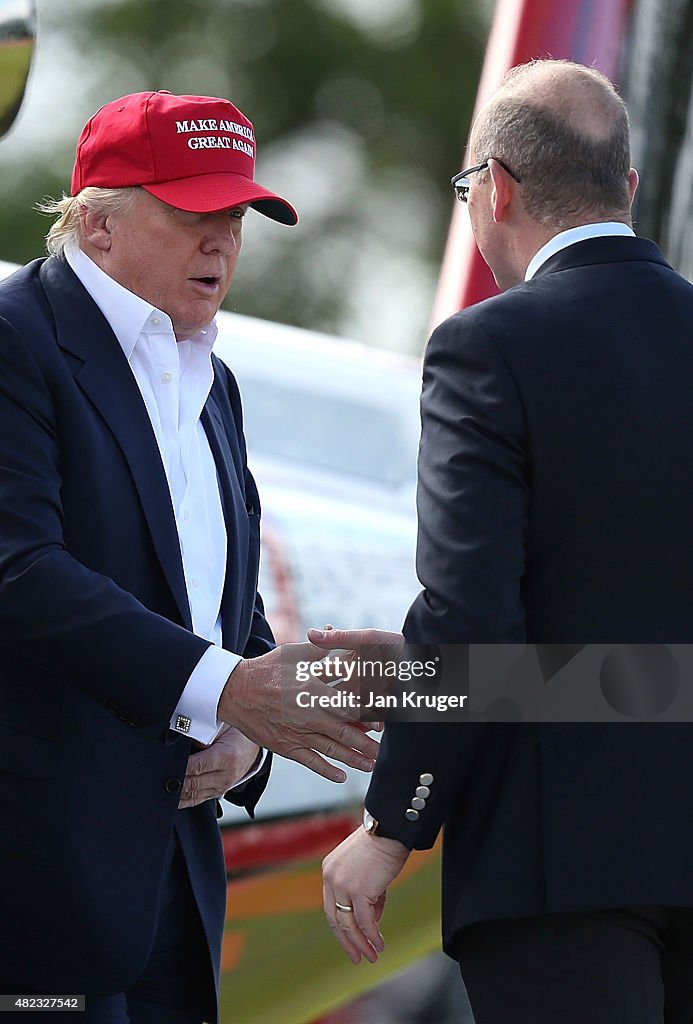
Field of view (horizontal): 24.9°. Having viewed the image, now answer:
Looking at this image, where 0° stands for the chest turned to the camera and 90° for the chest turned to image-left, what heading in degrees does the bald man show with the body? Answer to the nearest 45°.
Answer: approximately 135°

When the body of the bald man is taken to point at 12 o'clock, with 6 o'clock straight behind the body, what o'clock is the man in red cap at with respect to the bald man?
The man in red cap is roughly at 11 o'clock from the bald man.

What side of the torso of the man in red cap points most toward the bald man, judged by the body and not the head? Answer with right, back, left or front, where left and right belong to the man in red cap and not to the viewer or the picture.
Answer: front

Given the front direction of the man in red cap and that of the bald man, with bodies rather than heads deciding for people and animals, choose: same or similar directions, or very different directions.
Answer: very different directions

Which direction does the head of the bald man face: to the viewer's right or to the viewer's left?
to the viewer's left
